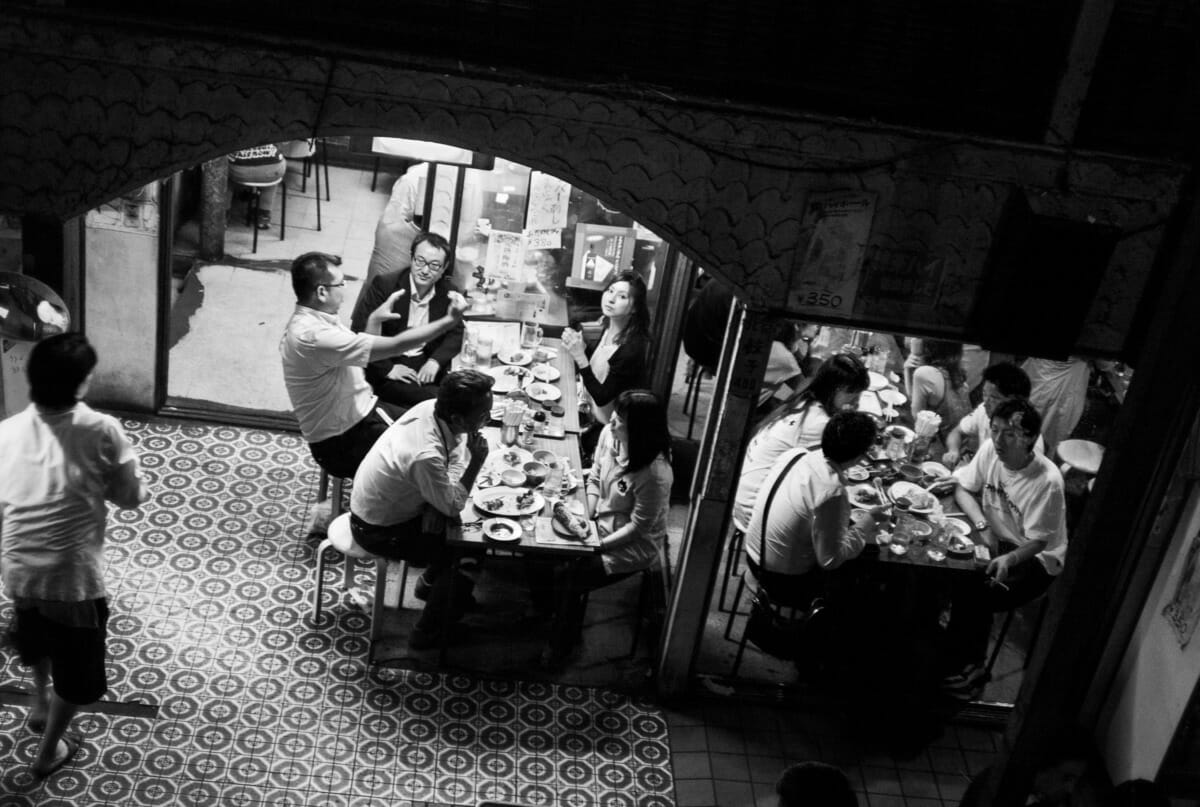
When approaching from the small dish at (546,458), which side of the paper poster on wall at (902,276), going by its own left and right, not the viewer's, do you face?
right

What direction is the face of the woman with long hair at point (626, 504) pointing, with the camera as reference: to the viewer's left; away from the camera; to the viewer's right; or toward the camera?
to the viewer's left

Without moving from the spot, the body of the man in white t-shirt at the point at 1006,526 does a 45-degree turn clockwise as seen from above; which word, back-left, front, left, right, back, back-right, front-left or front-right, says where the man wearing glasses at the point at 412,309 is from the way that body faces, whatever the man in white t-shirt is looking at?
front

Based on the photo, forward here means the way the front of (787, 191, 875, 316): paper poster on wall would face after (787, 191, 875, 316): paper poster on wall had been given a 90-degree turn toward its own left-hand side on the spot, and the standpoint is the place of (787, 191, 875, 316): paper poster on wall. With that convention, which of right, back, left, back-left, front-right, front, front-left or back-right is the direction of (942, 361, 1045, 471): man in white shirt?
front-left

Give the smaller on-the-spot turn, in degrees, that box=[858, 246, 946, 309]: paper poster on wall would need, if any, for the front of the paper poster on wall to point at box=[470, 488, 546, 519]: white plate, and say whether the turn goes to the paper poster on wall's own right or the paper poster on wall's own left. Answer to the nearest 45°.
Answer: approximately 90° to the paper poster on wall's own right

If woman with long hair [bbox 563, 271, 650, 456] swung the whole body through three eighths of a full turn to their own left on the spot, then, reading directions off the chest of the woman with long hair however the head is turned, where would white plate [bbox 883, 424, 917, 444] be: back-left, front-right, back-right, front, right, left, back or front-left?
front

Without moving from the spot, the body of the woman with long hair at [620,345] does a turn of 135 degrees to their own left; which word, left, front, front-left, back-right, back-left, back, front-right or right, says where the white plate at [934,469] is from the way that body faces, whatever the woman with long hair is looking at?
front

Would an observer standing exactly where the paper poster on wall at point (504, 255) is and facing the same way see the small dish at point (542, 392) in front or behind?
in front

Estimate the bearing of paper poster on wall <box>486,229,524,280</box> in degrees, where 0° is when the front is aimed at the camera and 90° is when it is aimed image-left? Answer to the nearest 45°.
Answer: approximately 0°

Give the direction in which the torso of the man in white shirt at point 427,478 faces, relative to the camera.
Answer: to the viewer's right

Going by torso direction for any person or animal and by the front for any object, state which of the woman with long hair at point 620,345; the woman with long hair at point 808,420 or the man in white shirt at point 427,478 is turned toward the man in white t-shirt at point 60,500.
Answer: the woman with long hair at point 620,345

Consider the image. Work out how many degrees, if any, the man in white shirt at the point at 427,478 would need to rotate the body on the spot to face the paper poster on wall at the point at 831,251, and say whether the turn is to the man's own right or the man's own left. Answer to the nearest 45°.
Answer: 0° — they already face it

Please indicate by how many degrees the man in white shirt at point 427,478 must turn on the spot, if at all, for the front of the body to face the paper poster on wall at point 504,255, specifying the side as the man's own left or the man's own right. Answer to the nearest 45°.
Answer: approximately 90° to the man's own left
